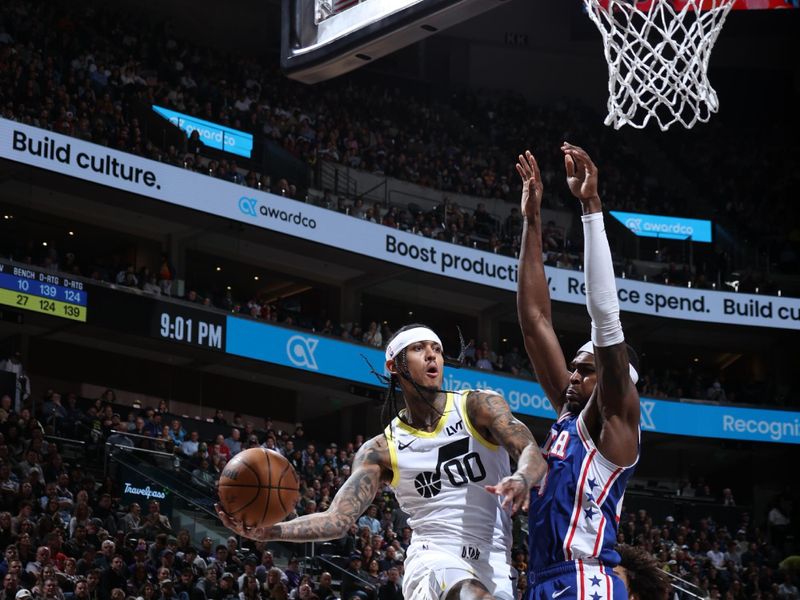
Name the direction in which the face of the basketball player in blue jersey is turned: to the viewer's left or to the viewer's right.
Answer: to the viewer's left

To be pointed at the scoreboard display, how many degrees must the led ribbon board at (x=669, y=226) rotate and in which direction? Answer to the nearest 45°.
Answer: approximately 45° to its right

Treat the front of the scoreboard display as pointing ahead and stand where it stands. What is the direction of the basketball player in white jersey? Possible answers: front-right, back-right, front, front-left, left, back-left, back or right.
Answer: front-right

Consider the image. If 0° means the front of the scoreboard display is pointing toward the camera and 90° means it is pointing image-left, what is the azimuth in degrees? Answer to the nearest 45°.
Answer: approximately 315°

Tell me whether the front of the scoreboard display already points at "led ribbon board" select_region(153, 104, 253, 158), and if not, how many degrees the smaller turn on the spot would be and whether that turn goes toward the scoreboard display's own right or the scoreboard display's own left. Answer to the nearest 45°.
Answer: approximately 90° to the scoreboard display's own left

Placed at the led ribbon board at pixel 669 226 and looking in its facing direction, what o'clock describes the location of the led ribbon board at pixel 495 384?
the led ribbon board at pixel 495 384 is roughly at 1 o'clock from the led ribbon board at pixel 669 226.

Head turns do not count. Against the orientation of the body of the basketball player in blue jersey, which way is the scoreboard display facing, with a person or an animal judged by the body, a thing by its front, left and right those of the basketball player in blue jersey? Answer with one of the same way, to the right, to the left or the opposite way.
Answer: to the left

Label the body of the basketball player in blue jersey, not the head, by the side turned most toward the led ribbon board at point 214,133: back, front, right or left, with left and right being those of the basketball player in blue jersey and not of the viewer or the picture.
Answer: right

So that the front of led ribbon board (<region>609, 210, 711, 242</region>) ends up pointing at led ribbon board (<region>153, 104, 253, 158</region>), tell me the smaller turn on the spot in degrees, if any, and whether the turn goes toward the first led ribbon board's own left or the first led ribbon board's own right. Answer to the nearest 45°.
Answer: approximately 45° to the first led ribbon board's own right
